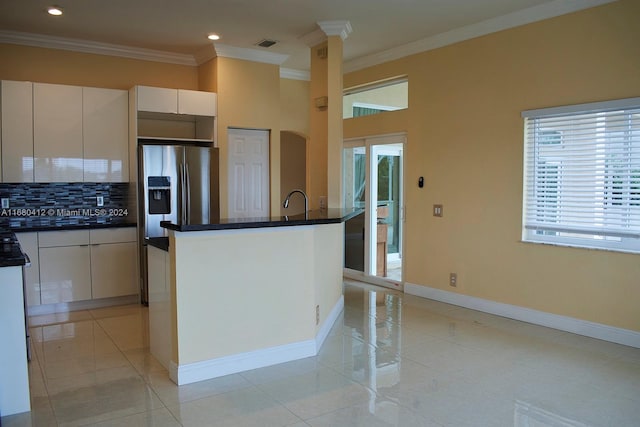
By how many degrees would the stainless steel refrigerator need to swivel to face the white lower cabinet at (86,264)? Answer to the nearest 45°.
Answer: approximately 90° to its right

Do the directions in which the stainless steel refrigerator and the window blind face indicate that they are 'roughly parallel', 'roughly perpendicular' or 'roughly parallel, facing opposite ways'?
roughly perpendicular

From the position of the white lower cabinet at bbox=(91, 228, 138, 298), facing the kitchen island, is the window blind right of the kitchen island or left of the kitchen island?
left

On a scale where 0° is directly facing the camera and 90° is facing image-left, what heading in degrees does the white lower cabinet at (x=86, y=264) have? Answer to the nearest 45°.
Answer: approximately 0°

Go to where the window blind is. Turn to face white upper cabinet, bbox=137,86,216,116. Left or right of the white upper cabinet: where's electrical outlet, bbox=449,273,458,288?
right

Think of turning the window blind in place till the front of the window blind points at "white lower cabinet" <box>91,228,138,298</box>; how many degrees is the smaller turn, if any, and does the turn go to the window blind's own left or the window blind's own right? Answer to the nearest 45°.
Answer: approximately 45° to the window blind's own right

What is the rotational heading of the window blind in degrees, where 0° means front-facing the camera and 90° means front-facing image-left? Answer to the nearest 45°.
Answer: approximately 45°
